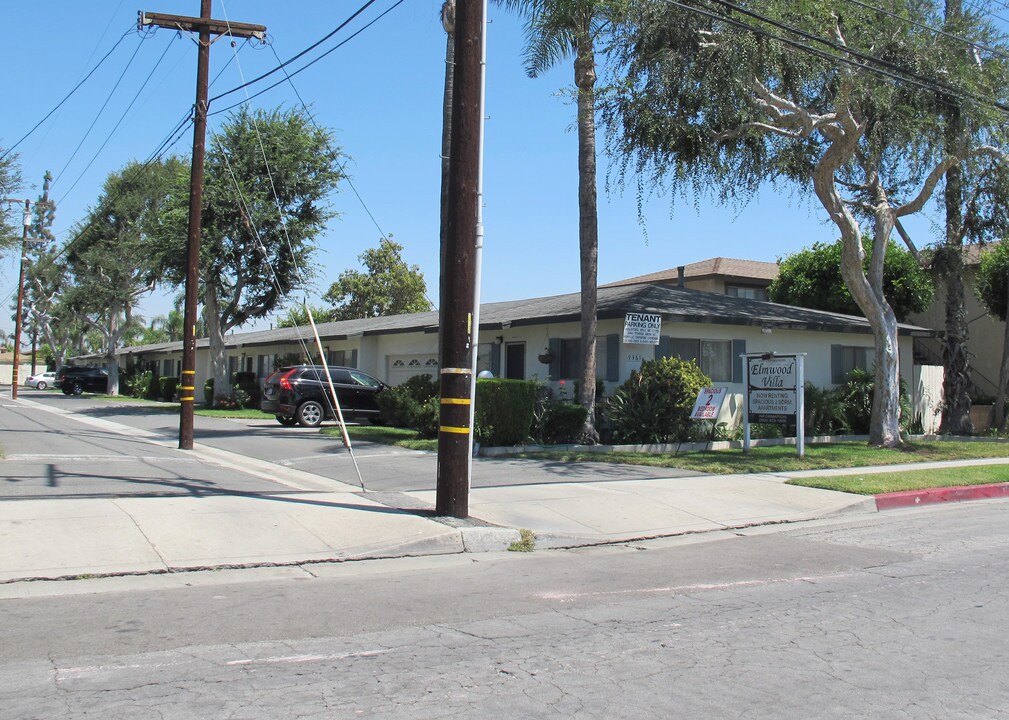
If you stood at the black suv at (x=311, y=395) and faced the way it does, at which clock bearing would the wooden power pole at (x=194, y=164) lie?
The wooden power pole is roughly at 5 o'clock from the black suv.

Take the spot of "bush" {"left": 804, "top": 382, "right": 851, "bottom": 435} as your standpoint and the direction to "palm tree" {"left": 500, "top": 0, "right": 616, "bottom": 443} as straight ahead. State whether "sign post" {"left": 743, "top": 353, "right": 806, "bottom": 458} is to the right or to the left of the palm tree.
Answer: left

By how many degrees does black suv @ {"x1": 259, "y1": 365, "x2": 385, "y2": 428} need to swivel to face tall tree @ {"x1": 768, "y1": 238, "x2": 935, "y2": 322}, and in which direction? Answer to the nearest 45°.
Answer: approximately 45° to its right

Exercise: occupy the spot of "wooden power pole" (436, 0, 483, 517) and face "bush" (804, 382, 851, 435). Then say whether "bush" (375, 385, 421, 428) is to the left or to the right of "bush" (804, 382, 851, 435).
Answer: left

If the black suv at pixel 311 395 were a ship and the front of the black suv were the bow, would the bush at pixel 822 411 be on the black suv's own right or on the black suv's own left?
on the black suv's own right

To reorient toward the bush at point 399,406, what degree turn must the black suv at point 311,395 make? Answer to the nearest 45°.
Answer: approximately 90° to its right

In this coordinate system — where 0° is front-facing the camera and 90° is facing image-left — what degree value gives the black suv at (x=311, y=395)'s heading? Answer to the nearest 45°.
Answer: approximately 225°

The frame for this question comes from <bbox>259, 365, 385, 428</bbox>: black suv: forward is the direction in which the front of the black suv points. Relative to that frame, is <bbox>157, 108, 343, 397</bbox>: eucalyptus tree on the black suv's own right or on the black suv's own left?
on the black suv's own left

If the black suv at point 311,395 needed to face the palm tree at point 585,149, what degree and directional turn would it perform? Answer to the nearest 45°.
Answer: approximately 90° to its right

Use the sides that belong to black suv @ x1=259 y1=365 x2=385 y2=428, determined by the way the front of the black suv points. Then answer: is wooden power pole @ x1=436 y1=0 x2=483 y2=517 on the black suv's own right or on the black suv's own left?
on the black suv's own right

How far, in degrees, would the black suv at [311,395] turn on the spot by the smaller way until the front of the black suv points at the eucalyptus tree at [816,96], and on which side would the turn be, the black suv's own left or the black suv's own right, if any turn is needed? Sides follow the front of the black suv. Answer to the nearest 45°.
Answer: approximately 90° to the black suv's own right

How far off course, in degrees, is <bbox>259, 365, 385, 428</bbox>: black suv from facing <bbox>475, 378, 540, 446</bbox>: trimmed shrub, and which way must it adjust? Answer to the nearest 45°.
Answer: approximately 90° to its right

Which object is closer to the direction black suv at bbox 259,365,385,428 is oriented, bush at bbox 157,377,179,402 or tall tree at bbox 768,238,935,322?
the tall tree

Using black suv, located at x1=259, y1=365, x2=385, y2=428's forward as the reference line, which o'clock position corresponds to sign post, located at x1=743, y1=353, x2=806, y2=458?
The sign post is roughly at 3 o'clock from the black suv.

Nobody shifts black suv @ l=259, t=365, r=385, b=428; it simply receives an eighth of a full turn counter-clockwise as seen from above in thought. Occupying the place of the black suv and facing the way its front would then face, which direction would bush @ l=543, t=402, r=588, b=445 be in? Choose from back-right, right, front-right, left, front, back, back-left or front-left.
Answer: back-right

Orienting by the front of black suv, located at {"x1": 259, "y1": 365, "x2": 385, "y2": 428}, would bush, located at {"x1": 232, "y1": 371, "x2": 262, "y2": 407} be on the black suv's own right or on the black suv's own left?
on the black suv's own left
